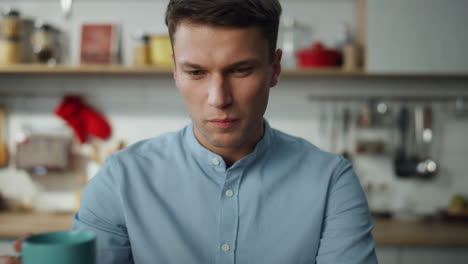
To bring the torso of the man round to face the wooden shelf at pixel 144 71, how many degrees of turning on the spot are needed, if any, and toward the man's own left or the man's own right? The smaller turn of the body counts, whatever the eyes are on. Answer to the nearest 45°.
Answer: approximately 180°

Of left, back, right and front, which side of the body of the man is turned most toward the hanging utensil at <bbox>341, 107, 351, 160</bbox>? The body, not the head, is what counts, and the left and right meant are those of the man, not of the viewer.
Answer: back

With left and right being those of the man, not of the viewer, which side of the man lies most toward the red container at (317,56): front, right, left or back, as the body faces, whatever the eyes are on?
back

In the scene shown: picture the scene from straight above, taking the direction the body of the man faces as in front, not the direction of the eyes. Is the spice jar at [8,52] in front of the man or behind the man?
behind

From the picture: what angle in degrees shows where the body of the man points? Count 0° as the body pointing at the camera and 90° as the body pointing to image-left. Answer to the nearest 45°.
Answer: approximately 0°

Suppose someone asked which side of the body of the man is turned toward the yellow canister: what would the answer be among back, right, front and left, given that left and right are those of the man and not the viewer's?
back

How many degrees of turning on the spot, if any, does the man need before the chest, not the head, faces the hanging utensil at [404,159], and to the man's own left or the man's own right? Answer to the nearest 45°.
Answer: approximately 135° to the man's own left

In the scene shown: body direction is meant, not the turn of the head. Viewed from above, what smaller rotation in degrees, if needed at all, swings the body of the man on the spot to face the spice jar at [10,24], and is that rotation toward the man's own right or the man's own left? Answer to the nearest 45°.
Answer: approximately 135° to the man's own right
